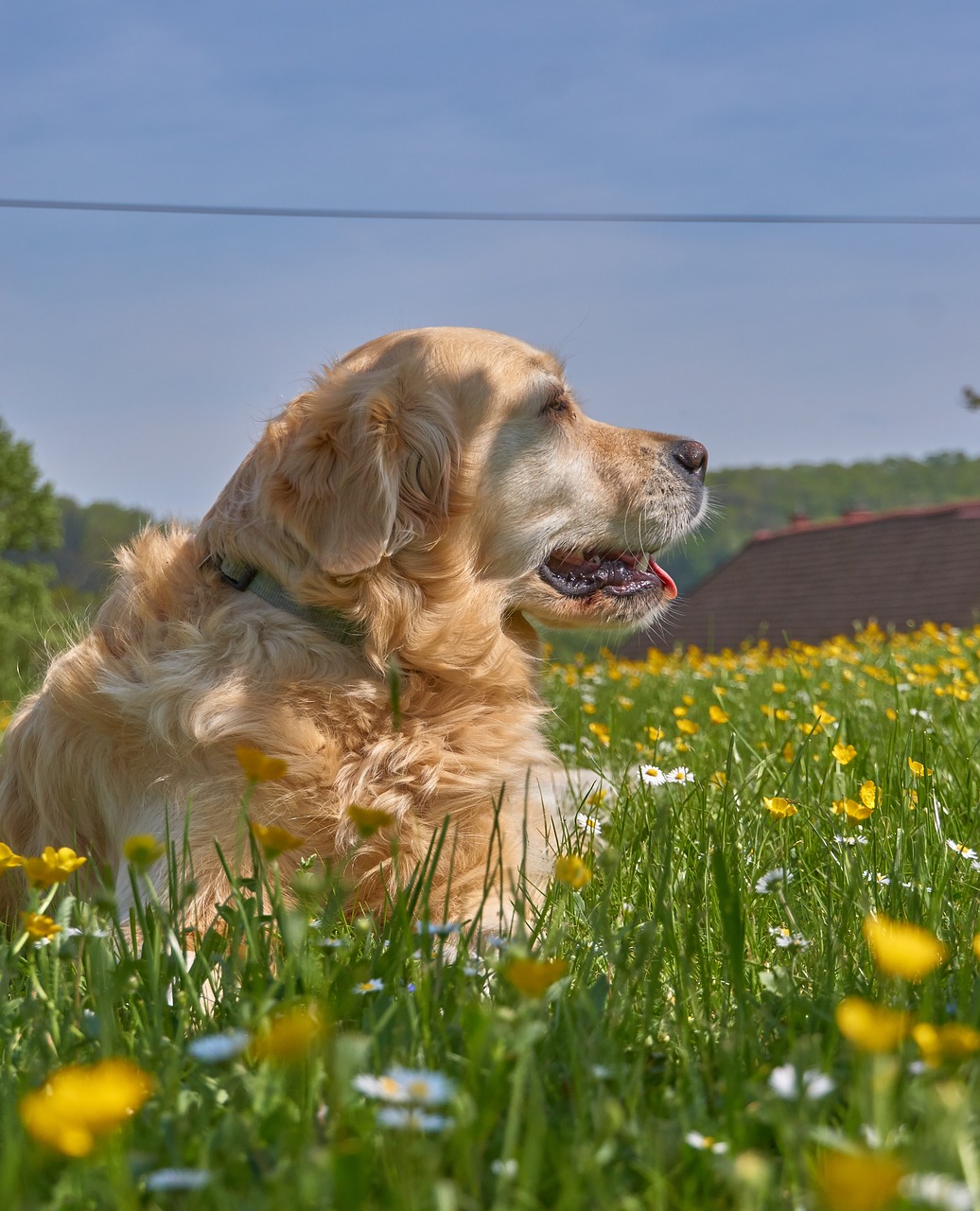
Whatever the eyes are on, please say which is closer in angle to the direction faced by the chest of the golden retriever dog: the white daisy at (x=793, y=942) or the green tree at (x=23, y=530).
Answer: the white daisy

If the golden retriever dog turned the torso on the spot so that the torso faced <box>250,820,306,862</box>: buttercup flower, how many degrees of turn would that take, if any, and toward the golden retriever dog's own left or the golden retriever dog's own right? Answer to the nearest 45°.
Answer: approximately 45° to the golden retriever dog's own right

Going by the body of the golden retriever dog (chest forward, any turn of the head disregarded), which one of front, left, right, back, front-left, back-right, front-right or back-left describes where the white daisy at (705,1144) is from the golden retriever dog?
front-right

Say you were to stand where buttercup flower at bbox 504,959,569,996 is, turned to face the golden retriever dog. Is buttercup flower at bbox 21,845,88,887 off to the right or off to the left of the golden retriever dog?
left

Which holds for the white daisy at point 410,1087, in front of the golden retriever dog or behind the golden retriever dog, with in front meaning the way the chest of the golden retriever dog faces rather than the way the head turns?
in front

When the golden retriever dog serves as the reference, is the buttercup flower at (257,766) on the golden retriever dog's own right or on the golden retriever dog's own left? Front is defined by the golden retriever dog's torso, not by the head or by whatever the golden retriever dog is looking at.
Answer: on the golden retriever dog's own right
